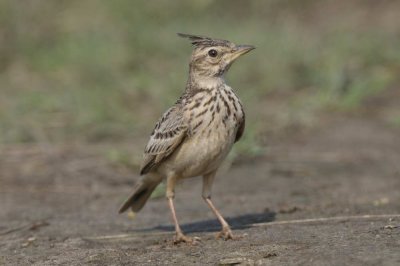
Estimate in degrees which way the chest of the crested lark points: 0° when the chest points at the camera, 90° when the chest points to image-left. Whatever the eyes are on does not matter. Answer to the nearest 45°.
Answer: approximately 315°
